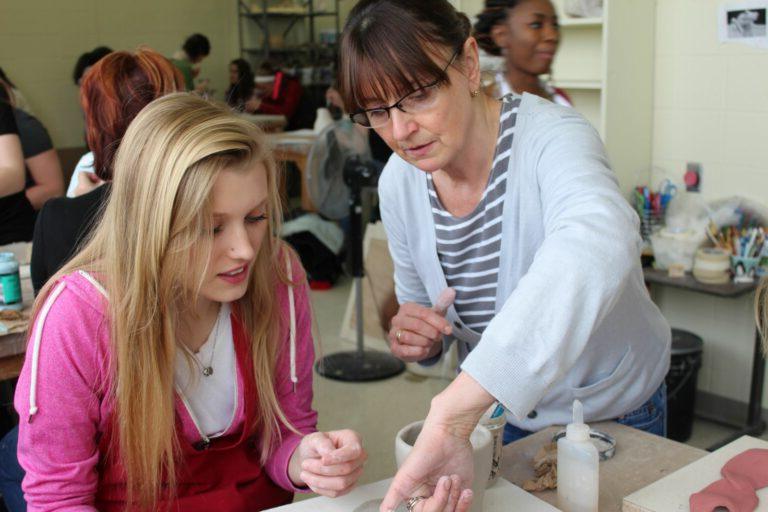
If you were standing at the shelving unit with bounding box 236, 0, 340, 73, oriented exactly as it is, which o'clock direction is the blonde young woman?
The blonde young woman is roughly at 12 o'clock from the shelving unit.

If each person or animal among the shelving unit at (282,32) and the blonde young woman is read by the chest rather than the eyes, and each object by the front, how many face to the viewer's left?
0

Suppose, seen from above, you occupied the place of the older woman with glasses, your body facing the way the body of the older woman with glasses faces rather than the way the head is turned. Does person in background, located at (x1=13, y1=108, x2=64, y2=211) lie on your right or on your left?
on your right

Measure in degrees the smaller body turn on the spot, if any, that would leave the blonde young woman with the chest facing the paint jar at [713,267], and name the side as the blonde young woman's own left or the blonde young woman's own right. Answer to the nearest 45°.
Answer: approximately 90° to the blonde young woman's own left

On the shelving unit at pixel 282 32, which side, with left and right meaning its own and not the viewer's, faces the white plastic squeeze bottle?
front

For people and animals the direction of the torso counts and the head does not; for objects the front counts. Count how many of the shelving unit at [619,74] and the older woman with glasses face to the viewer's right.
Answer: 0

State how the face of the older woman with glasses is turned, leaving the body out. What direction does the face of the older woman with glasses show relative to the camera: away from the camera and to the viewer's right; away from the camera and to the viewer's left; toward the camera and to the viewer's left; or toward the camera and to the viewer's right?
toward the camera and to the viewer's left

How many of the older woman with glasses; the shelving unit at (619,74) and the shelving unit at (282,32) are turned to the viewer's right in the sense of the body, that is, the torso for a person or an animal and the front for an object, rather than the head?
0

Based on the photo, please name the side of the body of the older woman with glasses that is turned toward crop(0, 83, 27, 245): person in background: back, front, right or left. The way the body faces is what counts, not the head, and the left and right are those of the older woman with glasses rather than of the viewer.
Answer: right

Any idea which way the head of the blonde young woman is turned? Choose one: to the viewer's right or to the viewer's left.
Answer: to the viewer's right

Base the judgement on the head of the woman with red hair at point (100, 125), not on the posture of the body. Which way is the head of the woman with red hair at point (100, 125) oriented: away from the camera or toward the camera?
away from the camera

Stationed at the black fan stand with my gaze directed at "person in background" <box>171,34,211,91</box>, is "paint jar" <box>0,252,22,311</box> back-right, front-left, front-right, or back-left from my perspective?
back-left

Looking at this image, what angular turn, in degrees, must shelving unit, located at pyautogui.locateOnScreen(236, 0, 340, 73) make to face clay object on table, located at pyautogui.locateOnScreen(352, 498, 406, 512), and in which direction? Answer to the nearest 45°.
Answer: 0° — it already faces it

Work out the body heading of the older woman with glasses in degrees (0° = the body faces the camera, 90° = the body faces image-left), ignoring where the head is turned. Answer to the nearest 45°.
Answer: approximately 45°

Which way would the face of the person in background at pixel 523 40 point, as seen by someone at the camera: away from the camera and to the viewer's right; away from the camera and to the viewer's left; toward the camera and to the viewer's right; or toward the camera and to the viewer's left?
toward the camera and to the viewer's right

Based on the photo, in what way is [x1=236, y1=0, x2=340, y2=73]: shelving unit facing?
toward the camera

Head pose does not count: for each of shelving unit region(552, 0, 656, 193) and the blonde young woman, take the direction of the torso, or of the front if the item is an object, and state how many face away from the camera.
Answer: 0

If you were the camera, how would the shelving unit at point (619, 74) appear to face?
facing the viewer and to the left of the viewer
